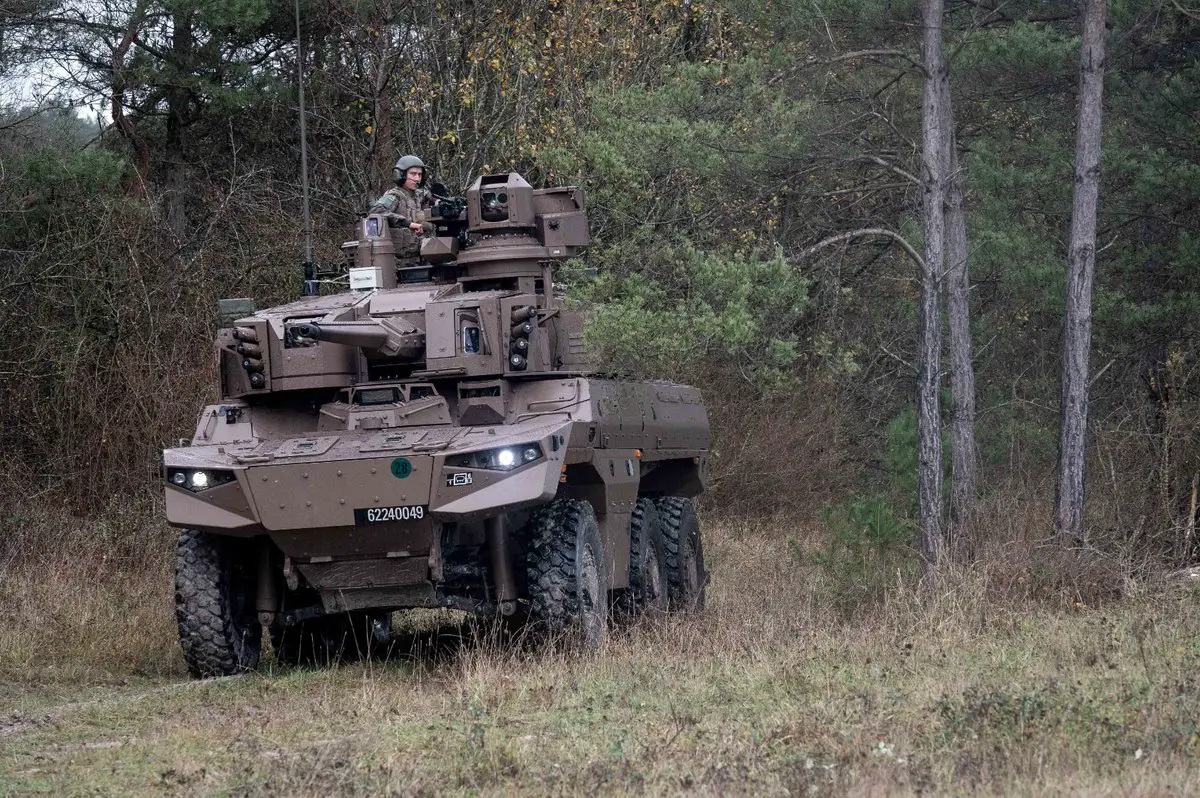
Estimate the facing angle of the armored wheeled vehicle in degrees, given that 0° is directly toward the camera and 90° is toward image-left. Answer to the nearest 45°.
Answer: approximately 45°

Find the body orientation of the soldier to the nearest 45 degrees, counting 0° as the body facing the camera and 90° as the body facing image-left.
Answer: approximately 315°
